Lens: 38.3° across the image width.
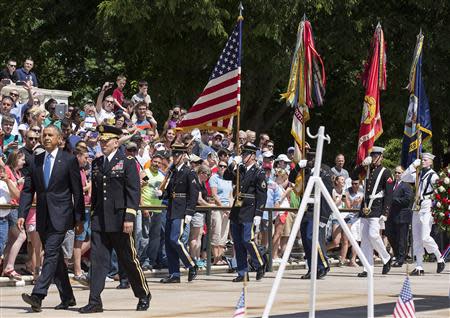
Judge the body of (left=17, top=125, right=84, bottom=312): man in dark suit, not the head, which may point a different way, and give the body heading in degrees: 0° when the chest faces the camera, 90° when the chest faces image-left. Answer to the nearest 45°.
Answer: approximately 45°

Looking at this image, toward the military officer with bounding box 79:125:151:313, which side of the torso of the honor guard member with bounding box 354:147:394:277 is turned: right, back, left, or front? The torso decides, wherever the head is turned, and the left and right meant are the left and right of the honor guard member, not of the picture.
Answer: front

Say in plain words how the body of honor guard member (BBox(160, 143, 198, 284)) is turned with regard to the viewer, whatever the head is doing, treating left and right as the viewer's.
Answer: facing the viewer and to the left of the viewer

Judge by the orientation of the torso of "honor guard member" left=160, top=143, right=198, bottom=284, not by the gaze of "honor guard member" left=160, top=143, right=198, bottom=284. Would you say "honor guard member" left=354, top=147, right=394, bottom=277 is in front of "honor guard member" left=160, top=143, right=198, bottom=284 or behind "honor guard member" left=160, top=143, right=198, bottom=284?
behind

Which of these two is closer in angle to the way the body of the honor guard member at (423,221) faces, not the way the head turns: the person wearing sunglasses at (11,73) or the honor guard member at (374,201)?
the honor guard member

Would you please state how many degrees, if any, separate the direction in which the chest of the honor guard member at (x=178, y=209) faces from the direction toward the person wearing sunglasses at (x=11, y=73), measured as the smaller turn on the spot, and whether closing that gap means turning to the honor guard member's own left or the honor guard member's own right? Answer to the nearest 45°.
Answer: approximately 90° to the honor guard member's own right

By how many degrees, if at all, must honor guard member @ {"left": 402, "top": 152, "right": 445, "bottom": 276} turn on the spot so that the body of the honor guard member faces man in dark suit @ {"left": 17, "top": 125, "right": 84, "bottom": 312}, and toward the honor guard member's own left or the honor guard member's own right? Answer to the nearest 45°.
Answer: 0° — they already face them

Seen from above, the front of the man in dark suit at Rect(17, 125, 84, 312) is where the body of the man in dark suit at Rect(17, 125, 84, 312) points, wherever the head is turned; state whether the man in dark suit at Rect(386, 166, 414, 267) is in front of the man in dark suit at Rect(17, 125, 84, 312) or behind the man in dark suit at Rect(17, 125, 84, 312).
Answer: behind

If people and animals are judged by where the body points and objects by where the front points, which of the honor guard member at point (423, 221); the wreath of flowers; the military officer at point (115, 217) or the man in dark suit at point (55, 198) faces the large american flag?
the honor guard member
